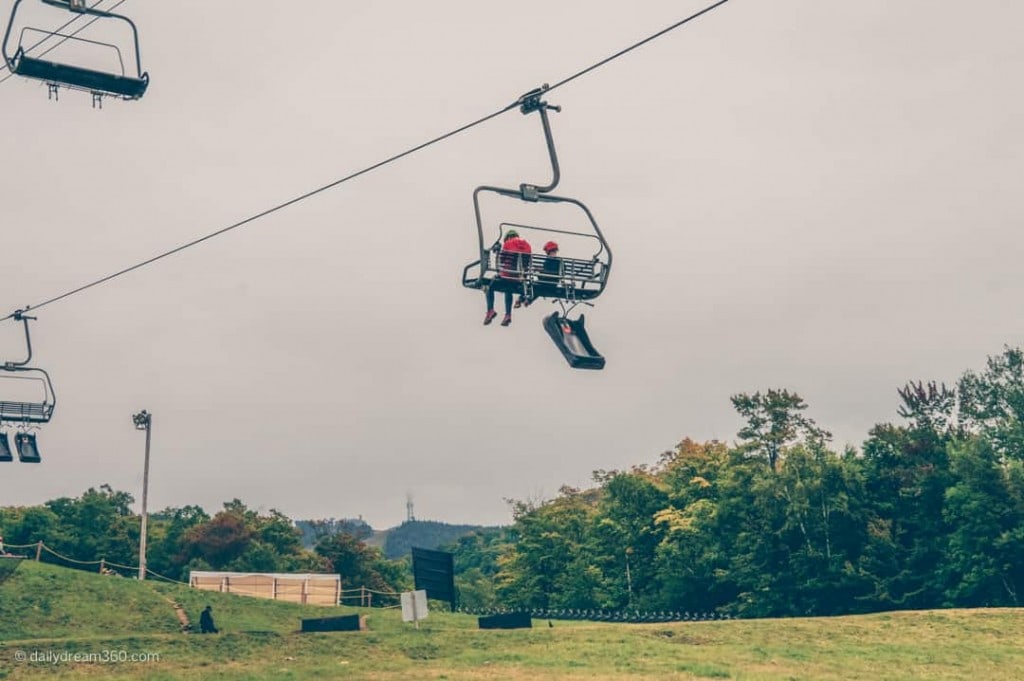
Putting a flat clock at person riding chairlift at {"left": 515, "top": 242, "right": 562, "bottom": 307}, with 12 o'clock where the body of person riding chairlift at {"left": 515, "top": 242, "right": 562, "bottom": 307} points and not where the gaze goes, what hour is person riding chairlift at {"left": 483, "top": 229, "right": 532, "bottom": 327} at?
person riding chairlift at {"left": 483, "top": 229, "right": 532, "bottom": 327} is roughly at 10 o'clock from person riding chairlift at {"left": 515, "top": 242, "right": 562, "bottom": 307}.

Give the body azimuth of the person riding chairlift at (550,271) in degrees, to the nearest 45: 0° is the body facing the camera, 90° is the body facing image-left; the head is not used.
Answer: approximately 135°

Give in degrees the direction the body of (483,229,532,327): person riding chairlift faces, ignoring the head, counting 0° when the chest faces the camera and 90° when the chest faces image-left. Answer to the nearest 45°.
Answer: approximately 135°

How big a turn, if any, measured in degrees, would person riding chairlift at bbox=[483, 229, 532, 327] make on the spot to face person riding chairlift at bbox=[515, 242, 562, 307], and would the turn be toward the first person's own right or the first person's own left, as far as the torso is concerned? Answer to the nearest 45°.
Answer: approximately 135° to the first person's own right
